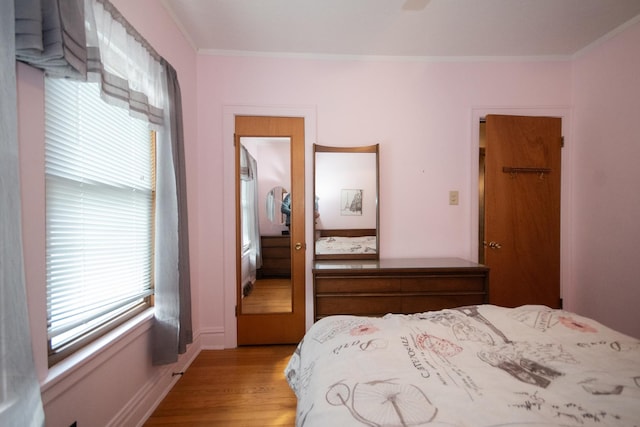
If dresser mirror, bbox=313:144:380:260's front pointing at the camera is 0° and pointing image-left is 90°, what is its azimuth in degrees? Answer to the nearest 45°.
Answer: approximately 0°

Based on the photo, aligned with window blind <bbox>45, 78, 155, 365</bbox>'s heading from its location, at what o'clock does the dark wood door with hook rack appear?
The dark wood door with hook rack is roughly at 11 o'clock from the window blind.

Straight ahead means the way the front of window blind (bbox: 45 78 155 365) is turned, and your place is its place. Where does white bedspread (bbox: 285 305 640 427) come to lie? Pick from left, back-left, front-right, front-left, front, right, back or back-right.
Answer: front

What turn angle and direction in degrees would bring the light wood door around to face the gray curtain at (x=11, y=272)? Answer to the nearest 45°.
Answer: approximately 45° to its right

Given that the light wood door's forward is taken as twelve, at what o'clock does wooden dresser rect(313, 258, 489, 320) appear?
The wooden dresser is roughly at 10 o'clock from the light wood door.

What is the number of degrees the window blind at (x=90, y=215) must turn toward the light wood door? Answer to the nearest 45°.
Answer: approximately 45° to its left

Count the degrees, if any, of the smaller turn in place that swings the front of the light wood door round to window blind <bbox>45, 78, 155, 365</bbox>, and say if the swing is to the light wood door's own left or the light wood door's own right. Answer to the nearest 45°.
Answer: approximately 45° to the light wood door's own right

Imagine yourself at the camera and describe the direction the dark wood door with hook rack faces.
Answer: facing the viewer

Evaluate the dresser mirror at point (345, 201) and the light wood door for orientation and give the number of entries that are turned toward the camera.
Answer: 2

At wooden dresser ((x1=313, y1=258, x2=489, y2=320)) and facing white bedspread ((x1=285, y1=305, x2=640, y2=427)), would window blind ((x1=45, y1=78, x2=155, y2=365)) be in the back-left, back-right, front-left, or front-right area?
front-right

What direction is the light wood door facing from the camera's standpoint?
toward the camera

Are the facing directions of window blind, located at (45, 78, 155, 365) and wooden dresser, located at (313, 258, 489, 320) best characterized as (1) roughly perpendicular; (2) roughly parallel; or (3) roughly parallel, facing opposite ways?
roughly perpendicular

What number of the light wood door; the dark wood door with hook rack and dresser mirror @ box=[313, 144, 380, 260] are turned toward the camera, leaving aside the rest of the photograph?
3

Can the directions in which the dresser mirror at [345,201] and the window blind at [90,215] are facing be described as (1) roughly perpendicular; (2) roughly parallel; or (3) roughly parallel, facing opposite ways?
roughly perpendicular
